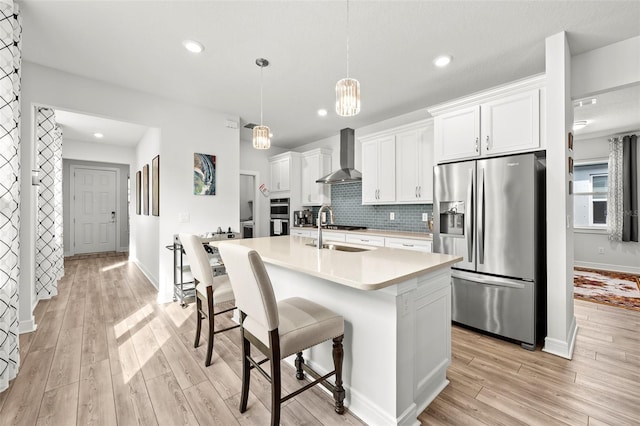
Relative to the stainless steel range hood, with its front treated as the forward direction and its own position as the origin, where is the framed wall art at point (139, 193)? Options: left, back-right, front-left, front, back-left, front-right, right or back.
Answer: front-right

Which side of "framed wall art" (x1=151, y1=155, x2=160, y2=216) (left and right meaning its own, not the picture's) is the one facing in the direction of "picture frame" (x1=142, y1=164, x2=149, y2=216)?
right

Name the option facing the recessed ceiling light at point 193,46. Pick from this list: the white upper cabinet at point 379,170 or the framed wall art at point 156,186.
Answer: the white upper cabinet

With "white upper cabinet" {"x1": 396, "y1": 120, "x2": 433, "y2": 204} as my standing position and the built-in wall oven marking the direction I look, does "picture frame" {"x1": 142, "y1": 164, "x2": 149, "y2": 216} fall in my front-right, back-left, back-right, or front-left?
front-left

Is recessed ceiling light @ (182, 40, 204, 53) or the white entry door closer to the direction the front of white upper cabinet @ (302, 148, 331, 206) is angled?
the recessed ceiling light

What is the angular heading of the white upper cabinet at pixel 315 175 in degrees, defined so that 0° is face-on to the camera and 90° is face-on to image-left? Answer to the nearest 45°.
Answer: approximately 45°

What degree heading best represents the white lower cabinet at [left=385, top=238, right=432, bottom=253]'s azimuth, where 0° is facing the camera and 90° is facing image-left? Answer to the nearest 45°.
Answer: approximately 45°

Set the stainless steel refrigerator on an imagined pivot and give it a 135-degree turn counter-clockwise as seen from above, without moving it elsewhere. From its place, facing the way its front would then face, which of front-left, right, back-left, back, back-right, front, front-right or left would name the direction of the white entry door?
back

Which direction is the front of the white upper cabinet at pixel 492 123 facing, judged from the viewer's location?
facing the viewer and to the left of the viewer

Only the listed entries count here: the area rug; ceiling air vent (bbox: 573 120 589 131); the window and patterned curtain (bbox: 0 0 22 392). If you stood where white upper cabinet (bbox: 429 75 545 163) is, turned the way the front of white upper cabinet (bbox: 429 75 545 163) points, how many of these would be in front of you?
1

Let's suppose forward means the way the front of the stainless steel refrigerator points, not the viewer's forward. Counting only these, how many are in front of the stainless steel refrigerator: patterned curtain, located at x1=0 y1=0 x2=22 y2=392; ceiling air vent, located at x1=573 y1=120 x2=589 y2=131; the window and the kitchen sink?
2

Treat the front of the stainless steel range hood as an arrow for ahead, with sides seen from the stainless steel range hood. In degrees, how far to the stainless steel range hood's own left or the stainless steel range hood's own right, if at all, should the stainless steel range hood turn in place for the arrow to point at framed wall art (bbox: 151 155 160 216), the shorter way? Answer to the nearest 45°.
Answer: approximately 45° to the stainless steel range hood's own right

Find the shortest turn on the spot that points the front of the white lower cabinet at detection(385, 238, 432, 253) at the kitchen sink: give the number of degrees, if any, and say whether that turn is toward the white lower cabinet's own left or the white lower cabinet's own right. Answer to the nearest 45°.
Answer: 0° — it already faces it
